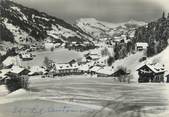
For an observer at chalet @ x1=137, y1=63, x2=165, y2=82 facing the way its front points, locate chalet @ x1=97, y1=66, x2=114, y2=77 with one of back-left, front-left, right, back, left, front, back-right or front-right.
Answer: front-right

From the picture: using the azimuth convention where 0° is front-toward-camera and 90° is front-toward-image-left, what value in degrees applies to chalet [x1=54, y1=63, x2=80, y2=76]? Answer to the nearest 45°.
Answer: approximately 0°

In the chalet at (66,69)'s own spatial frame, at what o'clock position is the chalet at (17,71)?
the chalet at (17,71) is roughly at 3 o'clock from the chalet at (66,69).

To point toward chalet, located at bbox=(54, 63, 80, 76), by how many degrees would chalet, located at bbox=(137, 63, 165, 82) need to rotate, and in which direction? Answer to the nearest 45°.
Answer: approximately 45° to its right
